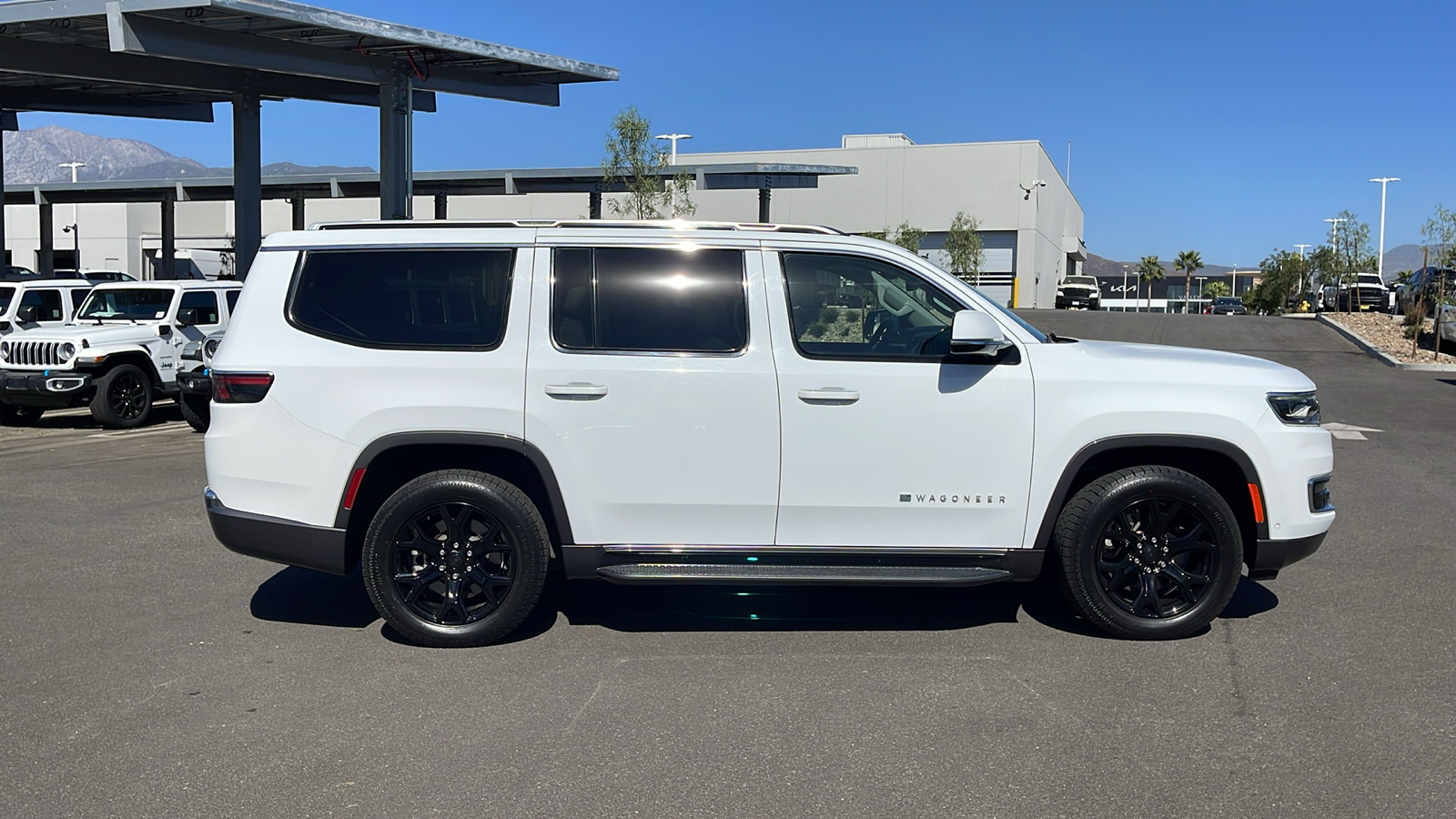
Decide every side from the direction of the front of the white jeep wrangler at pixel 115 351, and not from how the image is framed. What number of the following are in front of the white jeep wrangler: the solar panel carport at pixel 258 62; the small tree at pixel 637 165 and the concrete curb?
0

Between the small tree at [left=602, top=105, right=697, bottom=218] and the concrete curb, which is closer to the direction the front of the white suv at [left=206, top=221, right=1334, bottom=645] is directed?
the concrete curb

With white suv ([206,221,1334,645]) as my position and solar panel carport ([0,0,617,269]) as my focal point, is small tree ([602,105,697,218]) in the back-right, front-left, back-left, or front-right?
front-right

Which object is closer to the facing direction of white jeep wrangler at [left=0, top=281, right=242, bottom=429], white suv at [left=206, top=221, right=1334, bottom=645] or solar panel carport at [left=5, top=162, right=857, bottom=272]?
the white suv

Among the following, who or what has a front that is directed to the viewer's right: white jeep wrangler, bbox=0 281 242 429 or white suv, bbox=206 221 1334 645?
the white suv

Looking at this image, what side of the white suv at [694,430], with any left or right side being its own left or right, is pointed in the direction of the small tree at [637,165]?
left

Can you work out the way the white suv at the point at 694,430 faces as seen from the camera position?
facing to the right of the viewer

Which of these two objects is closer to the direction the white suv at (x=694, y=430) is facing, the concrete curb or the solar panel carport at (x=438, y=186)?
the concrete curb

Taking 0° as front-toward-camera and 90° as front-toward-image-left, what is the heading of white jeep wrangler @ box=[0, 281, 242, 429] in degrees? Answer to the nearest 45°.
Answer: approximately 45°

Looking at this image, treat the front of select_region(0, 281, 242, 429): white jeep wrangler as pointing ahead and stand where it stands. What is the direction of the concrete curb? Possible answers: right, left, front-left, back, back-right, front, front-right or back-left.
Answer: back-left

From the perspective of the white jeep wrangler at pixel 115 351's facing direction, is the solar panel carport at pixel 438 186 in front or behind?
behind

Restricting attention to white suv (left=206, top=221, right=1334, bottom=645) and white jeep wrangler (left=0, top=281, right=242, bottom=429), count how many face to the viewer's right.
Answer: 1

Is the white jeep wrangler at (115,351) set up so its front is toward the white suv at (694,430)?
no

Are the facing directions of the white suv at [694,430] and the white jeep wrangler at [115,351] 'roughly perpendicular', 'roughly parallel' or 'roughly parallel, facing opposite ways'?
roughly perpendicular

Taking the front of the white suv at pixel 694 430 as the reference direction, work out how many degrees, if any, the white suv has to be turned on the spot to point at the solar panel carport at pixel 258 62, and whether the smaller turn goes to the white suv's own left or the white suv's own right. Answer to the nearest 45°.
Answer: approximately 135° to the white suv's own left
